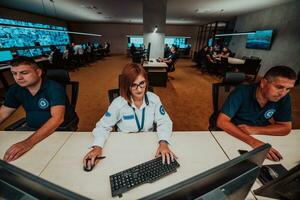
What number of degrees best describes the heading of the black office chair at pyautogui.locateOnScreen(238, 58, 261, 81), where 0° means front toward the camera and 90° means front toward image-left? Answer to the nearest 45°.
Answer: approximately 135°

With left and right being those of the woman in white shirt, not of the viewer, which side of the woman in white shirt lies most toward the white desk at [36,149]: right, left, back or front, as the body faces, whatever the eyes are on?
right

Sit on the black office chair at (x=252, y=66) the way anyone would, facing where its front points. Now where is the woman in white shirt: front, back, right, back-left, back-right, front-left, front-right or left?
back-left

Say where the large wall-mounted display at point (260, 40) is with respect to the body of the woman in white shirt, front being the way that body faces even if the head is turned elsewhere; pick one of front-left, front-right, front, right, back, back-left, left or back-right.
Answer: back-left

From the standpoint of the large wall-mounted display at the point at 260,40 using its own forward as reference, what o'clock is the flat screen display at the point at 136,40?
The flat screen display is roughly at 2 o'clock from the large wall-mounted display.

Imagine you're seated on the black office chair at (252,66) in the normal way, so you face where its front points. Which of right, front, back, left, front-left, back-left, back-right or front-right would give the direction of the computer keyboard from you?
back-left

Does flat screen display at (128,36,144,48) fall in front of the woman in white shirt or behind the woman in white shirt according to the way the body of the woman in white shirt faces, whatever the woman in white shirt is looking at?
behind

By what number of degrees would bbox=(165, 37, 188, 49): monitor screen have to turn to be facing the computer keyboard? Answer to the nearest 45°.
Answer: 0° — it already faces it

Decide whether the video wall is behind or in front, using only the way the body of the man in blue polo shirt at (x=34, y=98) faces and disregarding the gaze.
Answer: behind

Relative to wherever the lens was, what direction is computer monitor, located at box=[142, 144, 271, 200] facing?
facing away from the viewer and to the left of the viewer

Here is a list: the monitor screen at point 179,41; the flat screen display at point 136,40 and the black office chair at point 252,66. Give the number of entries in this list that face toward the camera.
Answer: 2

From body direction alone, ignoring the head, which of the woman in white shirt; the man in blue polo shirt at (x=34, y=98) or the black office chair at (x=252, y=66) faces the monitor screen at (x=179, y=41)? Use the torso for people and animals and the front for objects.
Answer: the black office chair
